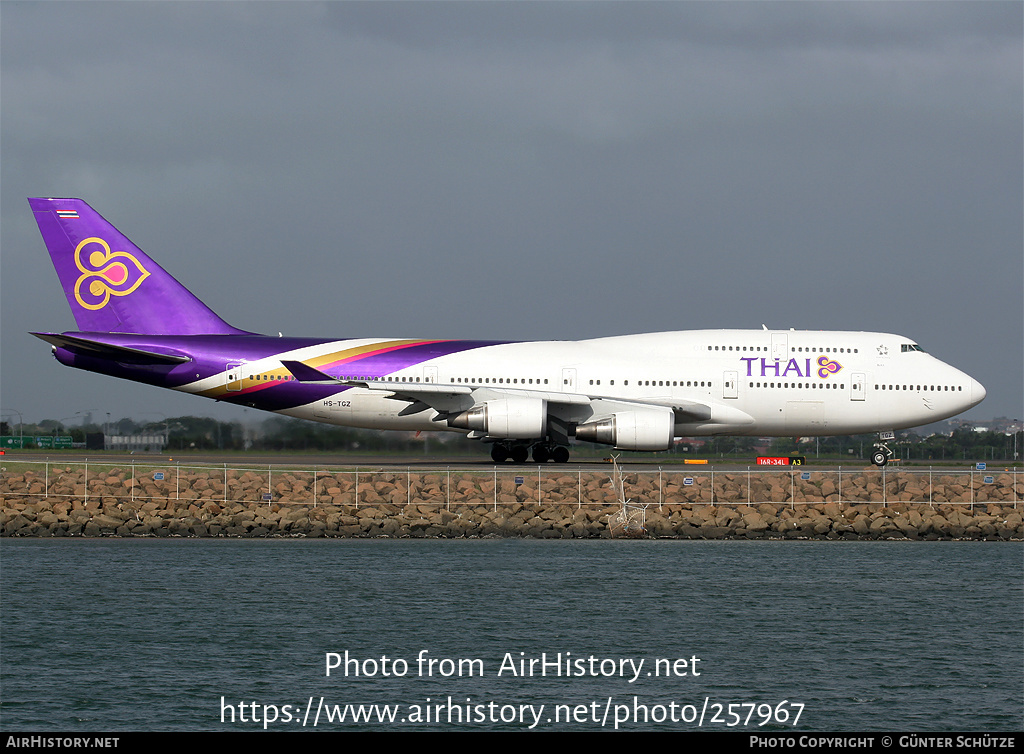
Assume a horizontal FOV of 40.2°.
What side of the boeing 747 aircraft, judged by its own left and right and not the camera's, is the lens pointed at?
right
